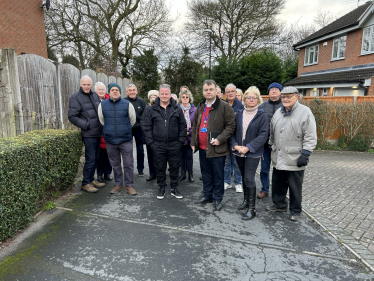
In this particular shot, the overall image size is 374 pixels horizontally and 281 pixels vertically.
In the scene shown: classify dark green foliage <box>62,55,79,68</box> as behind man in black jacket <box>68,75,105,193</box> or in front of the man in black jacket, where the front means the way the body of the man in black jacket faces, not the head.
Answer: behind

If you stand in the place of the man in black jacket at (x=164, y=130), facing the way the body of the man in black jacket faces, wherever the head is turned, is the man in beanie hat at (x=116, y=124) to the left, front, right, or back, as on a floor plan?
right

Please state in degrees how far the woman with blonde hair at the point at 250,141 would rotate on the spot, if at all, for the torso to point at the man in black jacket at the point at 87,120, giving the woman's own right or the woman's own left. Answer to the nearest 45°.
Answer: approximately 45° to the woman's own right

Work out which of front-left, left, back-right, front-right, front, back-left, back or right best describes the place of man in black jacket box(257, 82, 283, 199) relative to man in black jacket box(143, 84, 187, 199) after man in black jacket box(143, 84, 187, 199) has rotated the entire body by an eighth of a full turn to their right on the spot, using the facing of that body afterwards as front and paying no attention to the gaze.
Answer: back-left

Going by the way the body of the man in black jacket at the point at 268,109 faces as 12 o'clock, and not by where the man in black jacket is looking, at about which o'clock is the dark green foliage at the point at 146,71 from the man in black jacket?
The dark green foliage is roughly at 5 o'clock from the man in black jacket.

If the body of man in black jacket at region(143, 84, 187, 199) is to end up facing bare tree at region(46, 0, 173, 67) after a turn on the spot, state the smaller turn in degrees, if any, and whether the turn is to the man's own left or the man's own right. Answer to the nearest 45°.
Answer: approximately 180°

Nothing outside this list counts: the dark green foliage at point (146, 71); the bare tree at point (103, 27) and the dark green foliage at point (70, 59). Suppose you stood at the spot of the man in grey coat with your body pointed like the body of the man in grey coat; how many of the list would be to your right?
3

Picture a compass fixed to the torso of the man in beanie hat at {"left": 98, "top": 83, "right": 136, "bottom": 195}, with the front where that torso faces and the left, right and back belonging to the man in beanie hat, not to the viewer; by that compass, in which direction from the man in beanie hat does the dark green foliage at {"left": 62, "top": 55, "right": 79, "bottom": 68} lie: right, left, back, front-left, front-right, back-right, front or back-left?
back

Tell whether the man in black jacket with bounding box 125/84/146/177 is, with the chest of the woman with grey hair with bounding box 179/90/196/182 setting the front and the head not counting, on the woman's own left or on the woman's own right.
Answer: on the woman's own right

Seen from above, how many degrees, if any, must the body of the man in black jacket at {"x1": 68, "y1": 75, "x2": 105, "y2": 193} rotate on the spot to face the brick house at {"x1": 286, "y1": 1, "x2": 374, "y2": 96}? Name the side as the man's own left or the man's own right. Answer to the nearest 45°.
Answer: approximately 90° to the man's own left

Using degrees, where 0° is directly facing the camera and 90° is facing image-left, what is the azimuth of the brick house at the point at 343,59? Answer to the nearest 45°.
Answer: approximately 45°

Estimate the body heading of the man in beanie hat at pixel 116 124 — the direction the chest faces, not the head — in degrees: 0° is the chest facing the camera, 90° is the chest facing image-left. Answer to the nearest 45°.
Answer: approximately 0°

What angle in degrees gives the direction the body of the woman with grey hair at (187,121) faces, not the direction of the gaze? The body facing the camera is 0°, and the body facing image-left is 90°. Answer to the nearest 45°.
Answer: approximately 0°
